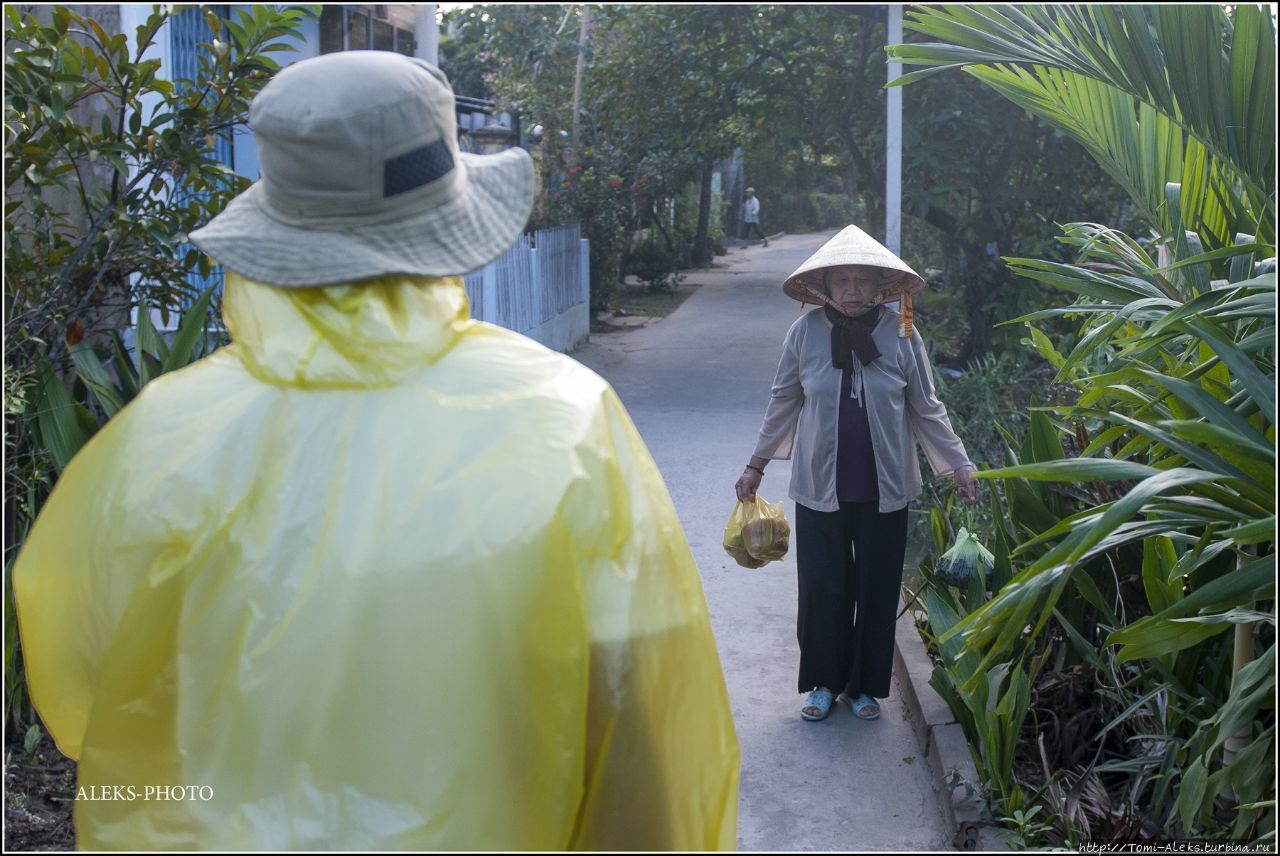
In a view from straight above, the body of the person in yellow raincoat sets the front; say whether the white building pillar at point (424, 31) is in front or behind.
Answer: in front

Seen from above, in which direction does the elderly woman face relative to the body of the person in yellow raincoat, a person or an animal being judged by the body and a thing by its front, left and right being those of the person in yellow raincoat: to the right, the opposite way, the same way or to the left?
the opposite way

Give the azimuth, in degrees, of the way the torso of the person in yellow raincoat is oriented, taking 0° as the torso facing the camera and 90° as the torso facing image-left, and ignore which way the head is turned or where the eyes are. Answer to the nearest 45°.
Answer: approximately 180°

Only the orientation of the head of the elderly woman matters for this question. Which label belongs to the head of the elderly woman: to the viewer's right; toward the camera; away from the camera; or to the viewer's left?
toward the camera

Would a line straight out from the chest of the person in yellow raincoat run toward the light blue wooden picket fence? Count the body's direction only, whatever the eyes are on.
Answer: yes

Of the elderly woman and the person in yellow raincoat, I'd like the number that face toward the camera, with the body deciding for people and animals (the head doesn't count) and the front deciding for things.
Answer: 1

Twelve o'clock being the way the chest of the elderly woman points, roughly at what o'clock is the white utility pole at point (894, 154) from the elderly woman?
The white utility pole is roughly at 6 o'clock from the elderly woman.

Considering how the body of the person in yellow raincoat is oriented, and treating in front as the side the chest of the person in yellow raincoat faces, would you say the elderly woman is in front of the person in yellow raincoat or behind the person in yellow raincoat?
in front

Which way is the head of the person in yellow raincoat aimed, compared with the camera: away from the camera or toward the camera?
away from the camera

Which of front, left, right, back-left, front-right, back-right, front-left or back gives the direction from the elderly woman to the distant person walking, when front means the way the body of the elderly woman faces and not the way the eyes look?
back

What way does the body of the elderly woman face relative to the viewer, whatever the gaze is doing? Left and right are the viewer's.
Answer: facing the viewer

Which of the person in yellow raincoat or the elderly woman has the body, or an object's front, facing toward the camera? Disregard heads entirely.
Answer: the elderly woman

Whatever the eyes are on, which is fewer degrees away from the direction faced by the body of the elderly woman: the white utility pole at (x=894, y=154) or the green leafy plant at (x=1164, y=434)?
the green leafy plant
